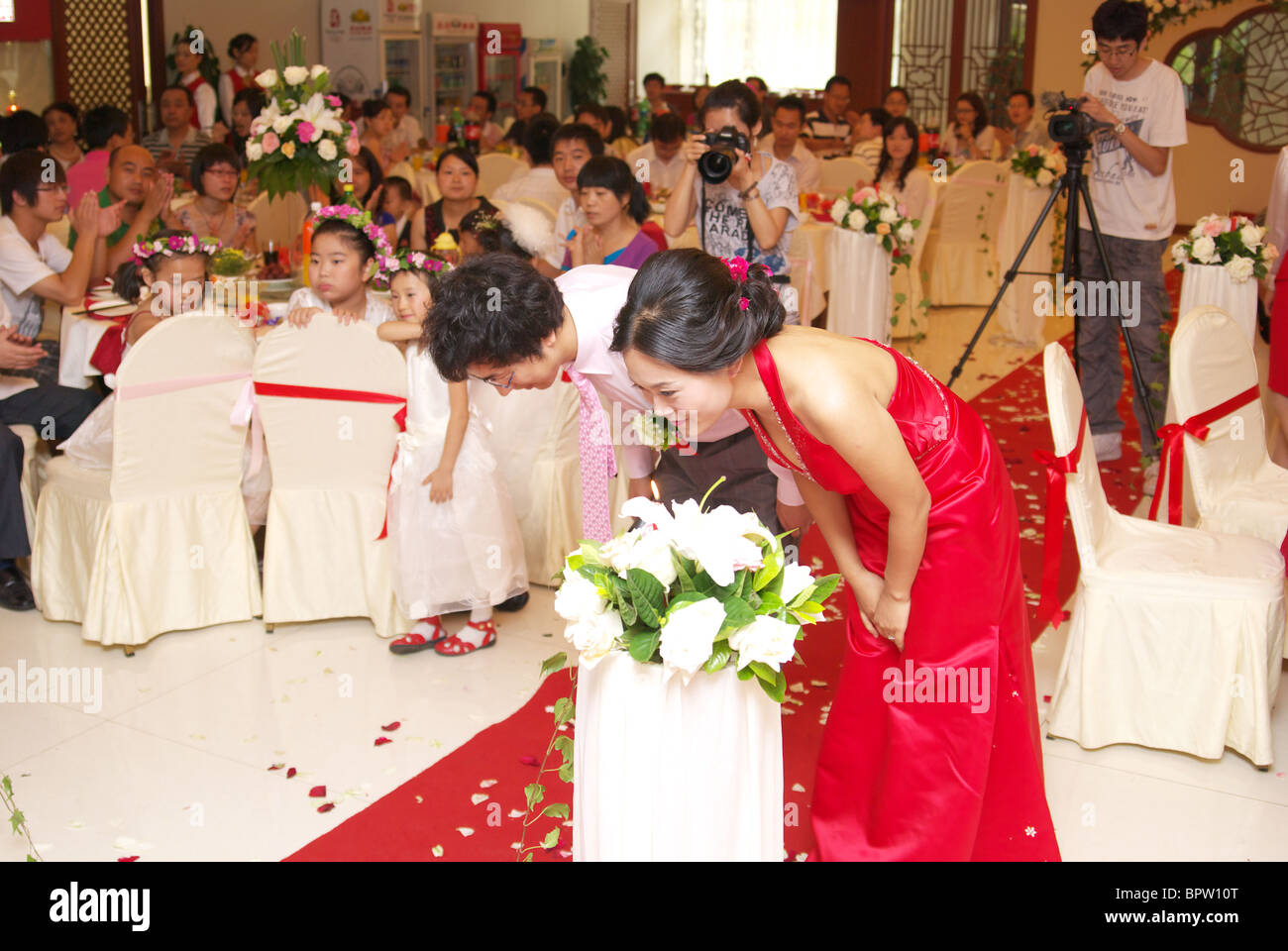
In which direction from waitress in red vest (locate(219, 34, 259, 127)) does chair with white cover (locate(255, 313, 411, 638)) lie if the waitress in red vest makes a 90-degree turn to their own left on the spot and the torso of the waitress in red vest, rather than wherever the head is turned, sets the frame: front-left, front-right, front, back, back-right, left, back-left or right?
back-right

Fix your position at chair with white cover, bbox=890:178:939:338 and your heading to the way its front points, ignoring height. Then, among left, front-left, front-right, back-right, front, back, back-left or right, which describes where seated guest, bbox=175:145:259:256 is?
front-left

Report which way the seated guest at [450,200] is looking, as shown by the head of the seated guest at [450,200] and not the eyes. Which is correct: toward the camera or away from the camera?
toward the camera

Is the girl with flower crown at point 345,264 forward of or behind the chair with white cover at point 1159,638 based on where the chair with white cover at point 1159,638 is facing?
behind

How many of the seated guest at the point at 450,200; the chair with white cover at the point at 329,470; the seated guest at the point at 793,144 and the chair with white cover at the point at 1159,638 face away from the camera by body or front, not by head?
1

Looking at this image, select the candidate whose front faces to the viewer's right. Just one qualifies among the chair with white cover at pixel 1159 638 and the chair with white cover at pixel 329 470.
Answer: the chair with white cover at pixel 1159 638

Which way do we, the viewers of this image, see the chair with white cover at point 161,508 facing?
facing away from the viewer and to the left of the viewer

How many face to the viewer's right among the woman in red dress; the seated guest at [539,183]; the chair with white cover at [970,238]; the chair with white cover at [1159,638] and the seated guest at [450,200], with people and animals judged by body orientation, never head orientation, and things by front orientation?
1

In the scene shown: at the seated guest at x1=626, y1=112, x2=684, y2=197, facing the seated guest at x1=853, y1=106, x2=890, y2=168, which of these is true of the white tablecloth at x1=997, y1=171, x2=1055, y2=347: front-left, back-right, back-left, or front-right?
front-right

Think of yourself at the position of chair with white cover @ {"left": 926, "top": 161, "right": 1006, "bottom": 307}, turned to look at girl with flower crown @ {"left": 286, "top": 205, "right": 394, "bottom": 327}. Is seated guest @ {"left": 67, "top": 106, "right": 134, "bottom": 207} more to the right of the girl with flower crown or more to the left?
right

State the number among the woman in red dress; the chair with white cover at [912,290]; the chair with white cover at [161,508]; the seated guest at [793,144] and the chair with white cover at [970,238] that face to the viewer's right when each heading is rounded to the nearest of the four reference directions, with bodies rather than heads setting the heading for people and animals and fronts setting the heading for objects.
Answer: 0

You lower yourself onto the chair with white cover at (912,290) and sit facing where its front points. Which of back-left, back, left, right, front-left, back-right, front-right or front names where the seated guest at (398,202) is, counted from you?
front-left

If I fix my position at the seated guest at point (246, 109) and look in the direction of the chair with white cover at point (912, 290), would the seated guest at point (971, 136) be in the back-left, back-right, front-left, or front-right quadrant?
front-left
